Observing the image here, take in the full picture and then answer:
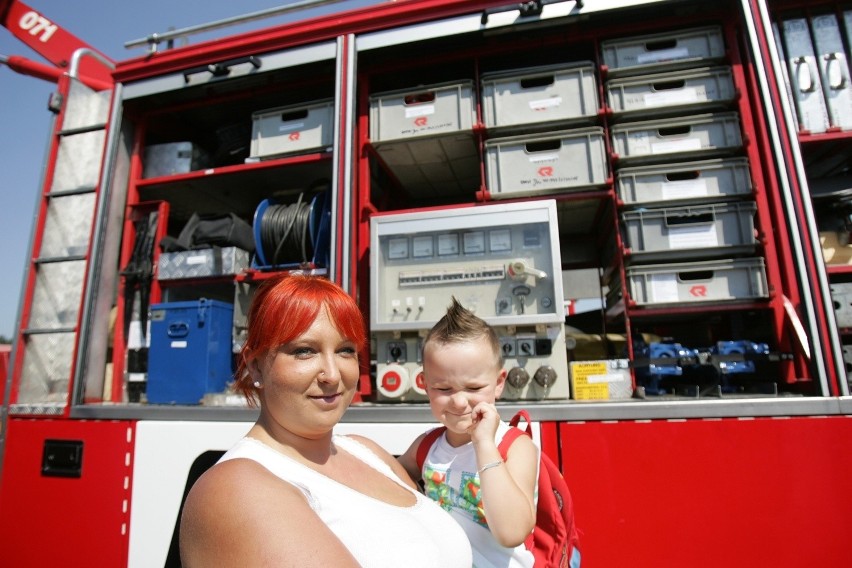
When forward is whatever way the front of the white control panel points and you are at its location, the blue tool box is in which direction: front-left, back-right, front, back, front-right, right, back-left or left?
right

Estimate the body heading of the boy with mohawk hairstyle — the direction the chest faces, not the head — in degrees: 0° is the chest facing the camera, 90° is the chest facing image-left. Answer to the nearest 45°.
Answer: approximately 45°

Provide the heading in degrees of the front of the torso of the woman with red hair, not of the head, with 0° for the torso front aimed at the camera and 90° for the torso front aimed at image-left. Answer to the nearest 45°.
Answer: approximately 315°

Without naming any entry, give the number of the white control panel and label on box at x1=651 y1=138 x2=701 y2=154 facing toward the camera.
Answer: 2

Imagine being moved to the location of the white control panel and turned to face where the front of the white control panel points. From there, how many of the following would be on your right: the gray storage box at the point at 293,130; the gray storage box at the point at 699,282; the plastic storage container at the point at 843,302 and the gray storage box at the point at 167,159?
2

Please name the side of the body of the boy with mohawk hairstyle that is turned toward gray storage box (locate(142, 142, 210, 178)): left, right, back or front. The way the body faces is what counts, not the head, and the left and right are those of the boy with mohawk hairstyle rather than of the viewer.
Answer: right

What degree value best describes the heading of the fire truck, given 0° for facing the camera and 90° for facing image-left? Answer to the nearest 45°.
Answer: approximately 270°

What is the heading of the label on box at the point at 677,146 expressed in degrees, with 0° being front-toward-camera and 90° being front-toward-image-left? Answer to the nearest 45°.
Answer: approximately 0°

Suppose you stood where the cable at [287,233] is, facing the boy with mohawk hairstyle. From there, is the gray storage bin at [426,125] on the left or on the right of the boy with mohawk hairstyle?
left
